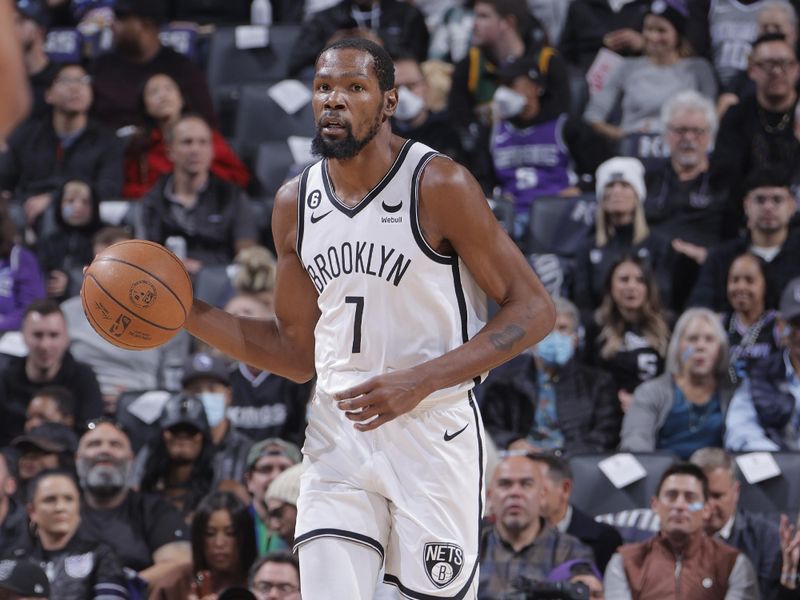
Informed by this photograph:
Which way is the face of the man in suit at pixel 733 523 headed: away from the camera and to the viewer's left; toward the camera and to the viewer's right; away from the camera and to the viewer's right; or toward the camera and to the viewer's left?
toward the camera and to the viewer's left

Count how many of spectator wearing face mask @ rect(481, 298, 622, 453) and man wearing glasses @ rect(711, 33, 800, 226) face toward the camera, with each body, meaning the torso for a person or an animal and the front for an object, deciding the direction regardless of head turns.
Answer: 2

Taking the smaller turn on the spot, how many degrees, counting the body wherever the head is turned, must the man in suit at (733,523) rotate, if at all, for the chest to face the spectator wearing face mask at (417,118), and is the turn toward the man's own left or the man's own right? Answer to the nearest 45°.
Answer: approximately 90° to the man's own right

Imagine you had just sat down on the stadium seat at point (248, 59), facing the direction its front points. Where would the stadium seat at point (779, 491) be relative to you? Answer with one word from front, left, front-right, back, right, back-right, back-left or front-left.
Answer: front-left

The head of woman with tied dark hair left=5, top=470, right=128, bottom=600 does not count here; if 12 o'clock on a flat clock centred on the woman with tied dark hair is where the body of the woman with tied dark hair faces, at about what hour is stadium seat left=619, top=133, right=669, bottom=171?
The stadium seat is roughly at 8 o'clock from the woman with tied dark hair.

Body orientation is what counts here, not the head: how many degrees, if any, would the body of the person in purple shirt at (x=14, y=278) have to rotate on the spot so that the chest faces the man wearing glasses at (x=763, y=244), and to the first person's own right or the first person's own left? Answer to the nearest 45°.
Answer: approximately 90° to the first person's own left

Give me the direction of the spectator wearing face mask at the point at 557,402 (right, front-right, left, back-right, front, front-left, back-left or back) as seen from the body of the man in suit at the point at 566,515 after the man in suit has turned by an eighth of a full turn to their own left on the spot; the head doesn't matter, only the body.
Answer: back

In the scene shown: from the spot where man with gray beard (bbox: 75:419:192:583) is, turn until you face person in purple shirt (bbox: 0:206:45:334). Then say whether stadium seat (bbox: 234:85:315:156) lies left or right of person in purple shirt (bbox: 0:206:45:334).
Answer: right

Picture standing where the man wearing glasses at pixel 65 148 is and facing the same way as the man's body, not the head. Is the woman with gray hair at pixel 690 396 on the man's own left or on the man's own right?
on the man's own left

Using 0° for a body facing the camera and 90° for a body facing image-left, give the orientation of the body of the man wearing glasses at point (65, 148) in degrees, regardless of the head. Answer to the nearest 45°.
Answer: approximately 0°
